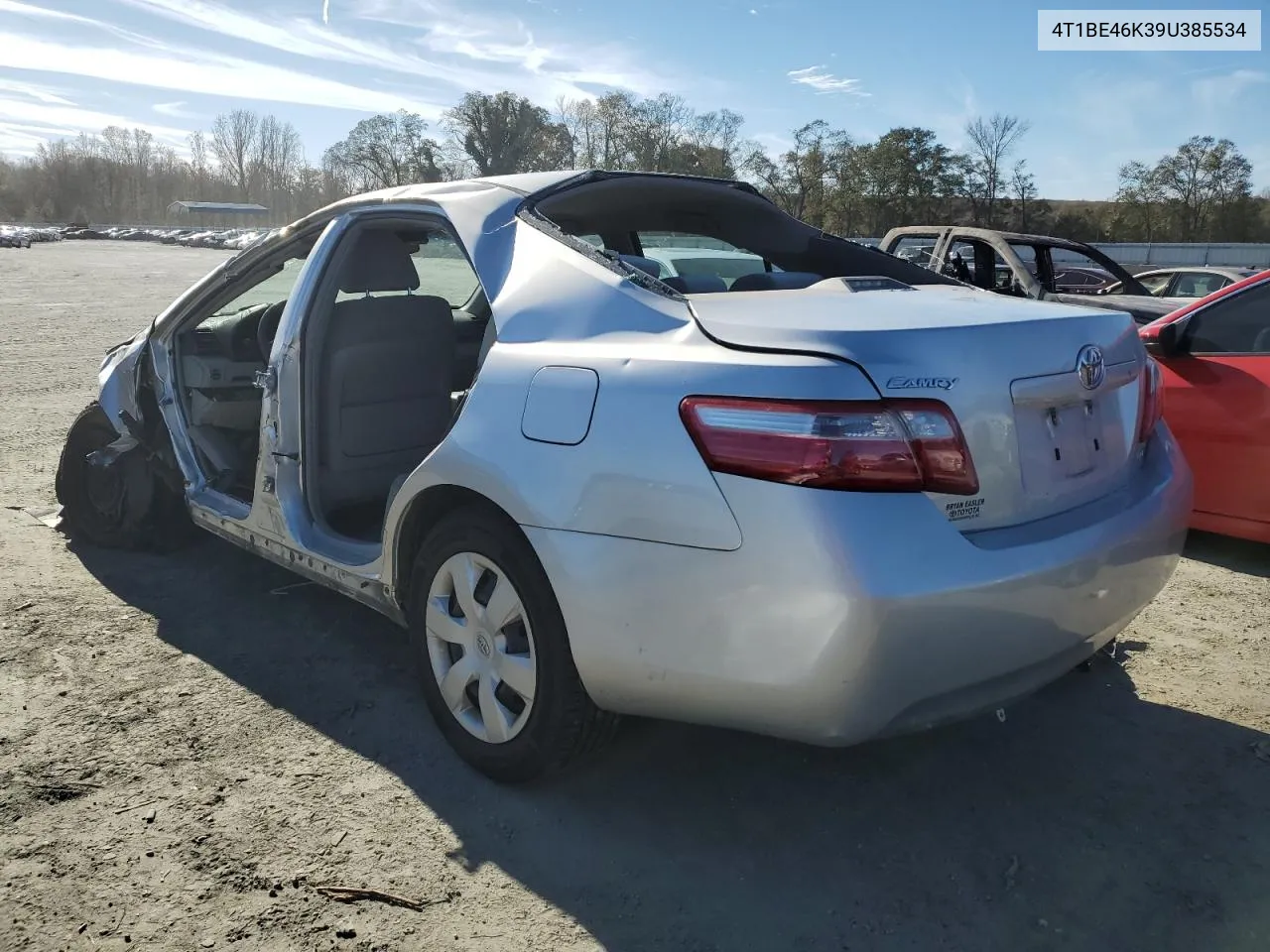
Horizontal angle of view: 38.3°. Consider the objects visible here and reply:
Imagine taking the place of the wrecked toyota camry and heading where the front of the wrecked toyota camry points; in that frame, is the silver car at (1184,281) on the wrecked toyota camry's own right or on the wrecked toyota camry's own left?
on the wrecked toyota camry's own right

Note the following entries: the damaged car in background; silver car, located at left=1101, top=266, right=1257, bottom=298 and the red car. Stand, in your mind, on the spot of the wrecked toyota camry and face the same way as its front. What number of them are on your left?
0

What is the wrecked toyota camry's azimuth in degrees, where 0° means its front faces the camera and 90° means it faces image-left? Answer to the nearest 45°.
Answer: approximately 135°

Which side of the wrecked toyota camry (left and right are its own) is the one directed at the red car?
right

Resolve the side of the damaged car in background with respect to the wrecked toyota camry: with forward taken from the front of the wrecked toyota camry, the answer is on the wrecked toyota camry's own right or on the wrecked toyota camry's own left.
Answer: on the wrecked toyota camry's own right
